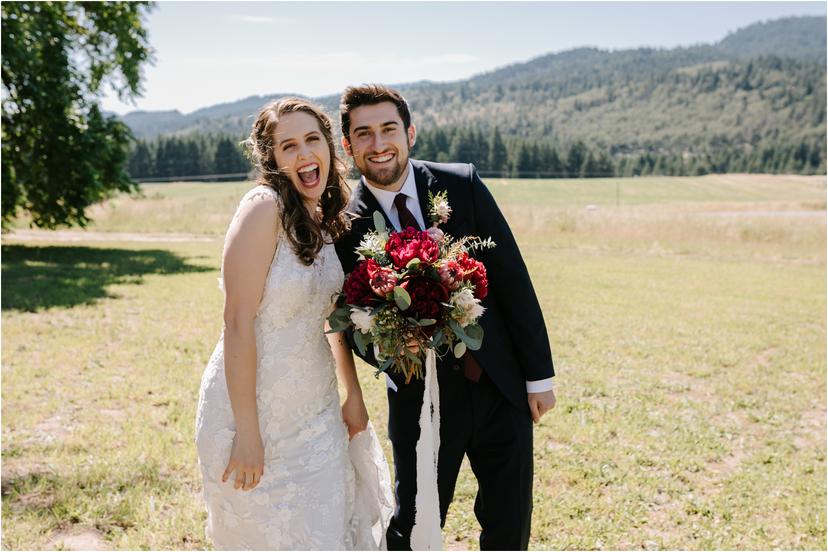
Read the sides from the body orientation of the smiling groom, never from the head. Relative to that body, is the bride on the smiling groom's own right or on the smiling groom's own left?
on the smiling groom's own right

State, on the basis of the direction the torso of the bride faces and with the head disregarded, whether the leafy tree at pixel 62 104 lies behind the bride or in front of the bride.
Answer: behind

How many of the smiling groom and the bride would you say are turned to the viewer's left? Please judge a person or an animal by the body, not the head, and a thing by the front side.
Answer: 0

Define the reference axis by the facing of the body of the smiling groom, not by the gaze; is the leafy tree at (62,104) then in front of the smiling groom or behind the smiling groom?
behind

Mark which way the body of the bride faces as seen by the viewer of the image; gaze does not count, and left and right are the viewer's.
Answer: facing the viewer and to the right of the viewer

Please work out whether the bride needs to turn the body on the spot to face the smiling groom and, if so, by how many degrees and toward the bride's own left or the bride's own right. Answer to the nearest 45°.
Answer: approximately 45° to the bride's own left

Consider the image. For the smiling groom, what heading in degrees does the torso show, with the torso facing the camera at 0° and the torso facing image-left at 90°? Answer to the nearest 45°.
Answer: approximately 0°
